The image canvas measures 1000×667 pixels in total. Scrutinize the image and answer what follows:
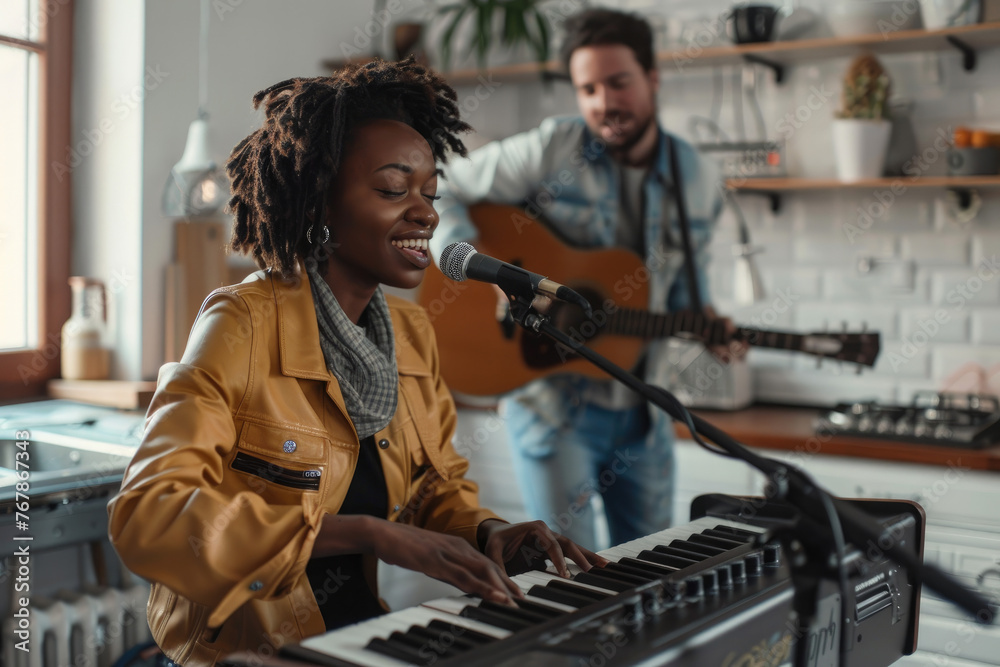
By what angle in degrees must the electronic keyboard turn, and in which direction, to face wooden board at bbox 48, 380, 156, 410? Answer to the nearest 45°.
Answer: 0° — it already faces it

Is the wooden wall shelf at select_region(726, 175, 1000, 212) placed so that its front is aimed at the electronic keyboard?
yes

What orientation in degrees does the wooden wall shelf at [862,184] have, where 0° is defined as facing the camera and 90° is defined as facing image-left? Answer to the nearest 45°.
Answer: approximately 0°

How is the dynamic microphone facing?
to the viewer's left

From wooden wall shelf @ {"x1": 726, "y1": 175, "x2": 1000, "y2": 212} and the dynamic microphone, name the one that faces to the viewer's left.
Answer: the dynamic microphone

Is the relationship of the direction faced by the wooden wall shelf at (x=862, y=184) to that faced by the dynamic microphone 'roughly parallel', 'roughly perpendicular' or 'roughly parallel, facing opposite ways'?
roughly perpendicular

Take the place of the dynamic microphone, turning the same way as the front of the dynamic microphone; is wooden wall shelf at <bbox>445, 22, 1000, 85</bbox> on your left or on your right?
on your right

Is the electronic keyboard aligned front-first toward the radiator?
yes

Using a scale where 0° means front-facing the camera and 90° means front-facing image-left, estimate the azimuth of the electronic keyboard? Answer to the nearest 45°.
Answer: approximately 135°

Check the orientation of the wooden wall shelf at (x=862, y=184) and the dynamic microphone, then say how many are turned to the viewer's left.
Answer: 1

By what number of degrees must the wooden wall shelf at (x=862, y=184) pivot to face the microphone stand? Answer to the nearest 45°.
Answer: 0° — it already faces it
